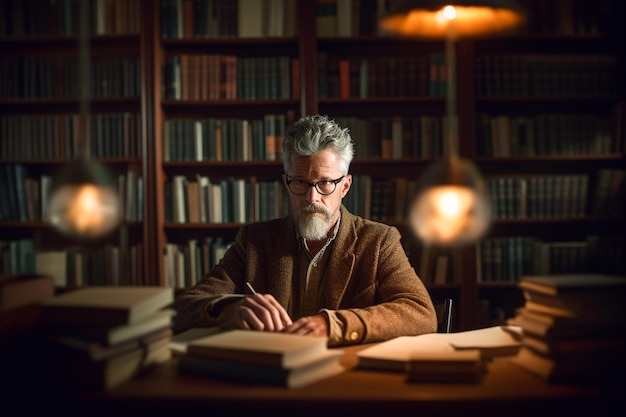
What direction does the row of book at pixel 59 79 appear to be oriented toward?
toward the camera

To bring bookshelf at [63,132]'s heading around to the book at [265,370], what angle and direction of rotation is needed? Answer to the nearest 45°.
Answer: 0° — it already faces it

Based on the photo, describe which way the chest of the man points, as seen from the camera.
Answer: toward the camera

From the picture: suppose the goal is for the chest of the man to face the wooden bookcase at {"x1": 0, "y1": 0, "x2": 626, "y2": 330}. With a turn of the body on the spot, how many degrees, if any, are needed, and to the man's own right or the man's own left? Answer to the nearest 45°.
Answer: approximately 180°

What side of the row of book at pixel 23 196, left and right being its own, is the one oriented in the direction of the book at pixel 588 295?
front

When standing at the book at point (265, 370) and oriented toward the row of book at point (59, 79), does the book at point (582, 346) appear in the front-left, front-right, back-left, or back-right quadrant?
back-right

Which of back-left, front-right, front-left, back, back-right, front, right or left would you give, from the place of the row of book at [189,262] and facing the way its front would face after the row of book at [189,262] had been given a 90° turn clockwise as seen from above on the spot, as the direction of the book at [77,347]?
left

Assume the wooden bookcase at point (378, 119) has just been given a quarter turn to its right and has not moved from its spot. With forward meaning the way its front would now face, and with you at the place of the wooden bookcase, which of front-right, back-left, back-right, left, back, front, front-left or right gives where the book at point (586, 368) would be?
left

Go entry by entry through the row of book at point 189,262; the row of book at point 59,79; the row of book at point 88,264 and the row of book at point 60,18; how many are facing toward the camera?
4

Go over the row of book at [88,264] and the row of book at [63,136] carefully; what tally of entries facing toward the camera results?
2

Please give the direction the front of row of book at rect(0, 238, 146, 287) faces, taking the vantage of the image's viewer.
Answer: facing the viewer
